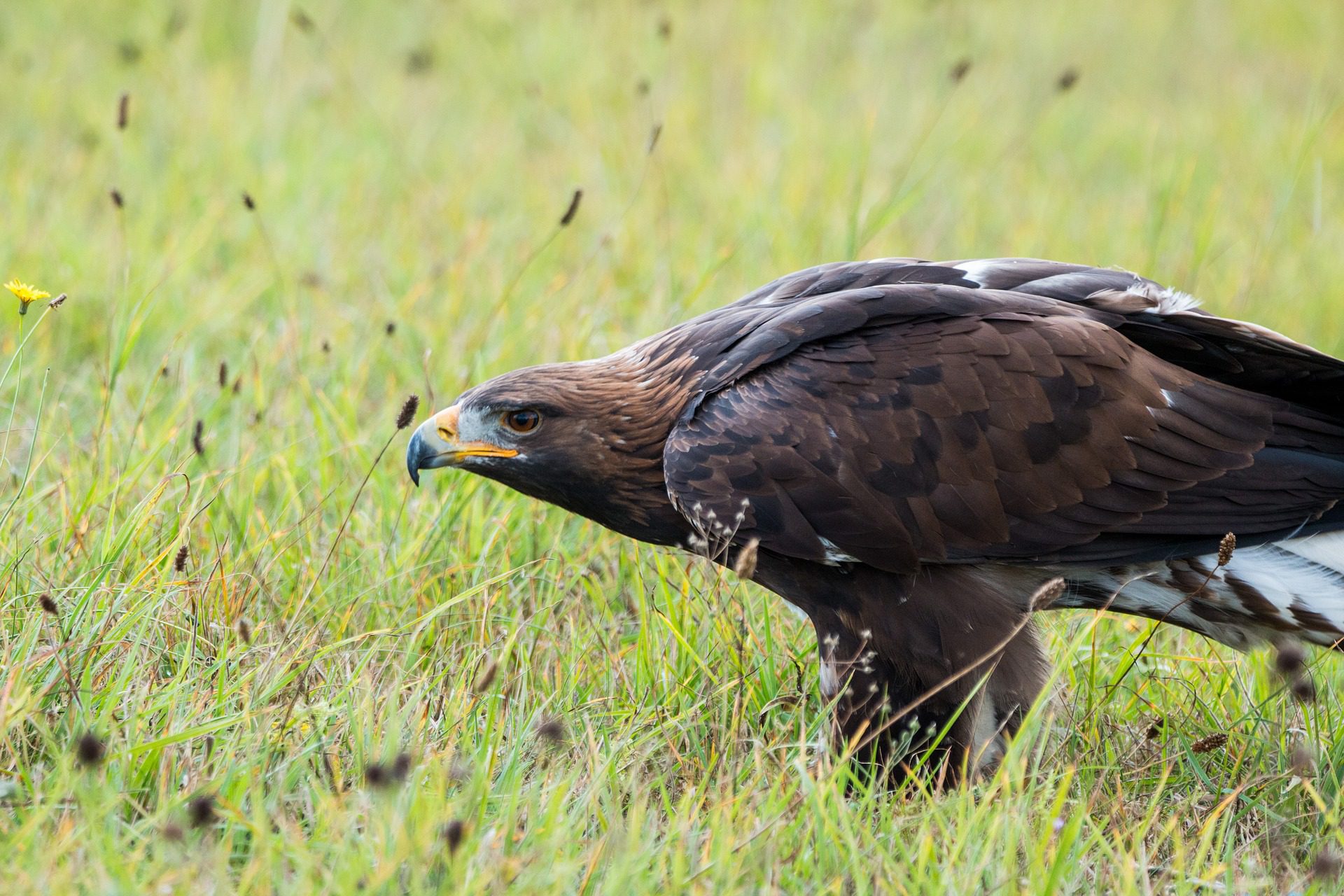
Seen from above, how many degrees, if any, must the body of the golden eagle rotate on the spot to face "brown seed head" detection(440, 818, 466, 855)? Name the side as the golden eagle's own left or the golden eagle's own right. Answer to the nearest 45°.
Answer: approximately 45° to the golden eagle's own left

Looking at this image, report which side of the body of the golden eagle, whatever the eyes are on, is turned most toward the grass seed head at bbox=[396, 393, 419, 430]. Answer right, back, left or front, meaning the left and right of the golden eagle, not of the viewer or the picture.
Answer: front

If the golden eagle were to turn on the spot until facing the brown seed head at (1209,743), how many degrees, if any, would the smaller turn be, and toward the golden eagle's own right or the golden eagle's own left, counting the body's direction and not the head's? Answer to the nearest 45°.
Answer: approximately 135° to the golden eagle's own left

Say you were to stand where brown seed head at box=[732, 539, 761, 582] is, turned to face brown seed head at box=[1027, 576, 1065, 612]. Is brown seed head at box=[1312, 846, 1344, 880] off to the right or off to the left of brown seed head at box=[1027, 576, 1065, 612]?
right

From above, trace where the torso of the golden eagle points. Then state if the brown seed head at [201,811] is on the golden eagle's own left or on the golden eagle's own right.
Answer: on the golden eagle's own left

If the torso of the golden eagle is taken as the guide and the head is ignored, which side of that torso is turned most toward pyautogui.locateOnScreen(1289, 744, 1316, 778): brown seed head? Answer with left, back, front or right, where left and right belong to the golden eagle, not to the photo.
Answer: back

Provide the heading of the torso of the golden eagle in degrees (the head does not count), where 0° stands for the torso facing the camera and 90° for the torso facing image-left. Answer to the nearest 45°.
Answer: approximately 90°

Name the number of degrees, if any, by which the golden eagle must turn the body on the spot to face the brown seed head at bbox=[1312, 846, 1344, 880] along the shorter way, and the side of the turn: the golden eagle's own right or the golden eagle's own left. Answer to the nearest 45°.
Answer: approximately 135° to the golden eagle's own left
